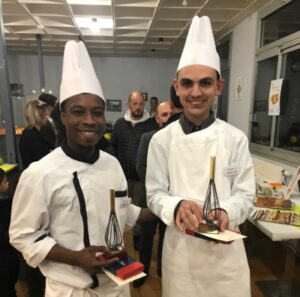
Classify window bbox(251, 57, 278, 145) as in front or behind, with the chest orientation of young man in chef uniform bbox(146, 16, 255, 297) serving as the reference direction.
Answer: behind

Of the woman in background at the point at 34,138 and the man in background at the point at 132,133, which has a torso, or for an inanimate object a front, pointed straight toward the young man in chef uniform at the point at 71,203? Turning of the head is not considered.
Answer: the man in background

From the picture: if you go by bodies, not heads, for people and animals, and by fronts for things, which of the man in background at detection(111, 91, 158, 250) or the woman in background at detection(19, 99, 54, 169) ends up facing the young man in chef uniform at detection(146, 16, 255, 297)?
the man in background

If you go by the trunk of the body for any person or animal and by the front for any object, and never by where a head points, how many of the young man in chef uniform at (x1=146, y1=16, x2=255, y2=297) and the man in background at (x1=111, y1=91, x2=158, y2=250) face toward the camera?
2

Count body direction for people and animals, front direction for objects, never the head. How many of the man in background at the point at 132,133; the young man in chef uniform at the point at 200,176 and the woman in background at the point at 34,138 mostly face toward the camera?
2

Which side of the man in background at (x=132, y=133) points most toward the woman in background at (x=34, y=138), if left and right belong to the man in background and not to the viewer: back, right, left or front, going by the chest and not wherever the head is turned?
right

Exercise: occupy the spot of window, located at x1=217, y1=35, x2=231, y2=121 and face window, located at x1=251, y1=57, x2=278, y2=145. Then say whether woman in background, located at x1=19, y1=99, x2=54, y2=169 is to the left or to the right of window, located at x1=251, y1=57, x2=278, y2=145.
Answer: right
